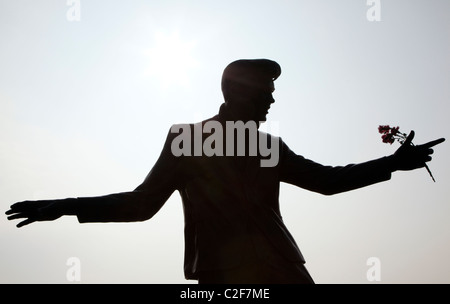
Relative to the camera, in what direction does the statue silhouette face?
facing the viewer and to the right of the viewer
